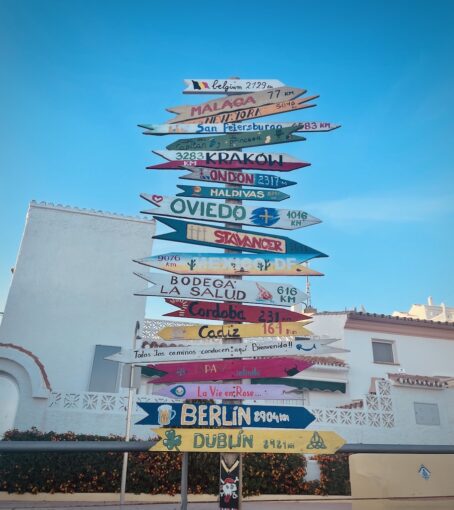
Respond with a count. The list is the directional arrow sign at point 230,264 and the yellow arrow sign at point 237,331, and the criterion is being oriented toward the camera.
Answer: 2

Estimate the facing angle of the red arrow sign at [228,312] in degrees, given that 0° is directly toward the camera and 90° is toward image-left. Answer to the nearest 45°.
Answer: approximately 0°

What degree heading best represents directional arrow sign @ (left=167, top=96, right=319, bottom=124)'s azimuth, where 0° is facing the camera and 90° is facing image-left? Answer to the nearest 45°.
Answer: approximately 0°

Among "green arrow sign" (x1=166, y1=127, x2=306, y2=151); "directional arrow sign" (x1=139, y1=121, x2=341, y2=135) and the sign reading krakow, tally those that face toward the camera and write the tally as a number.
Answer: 3
